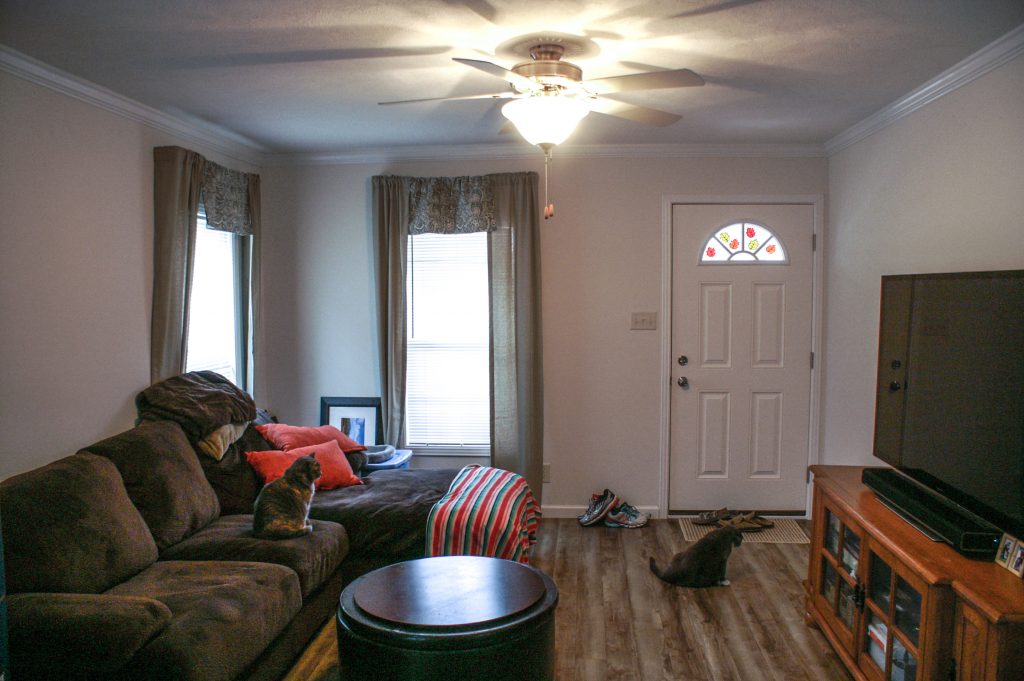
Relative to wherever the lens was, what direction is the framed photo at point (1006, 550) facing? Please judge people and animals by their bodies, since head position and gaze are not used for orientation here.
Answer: facing the viewer and to the left of the viewer

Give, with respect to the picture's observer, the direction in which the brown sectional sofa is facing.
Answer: facing the viewer and to the right of the viewer

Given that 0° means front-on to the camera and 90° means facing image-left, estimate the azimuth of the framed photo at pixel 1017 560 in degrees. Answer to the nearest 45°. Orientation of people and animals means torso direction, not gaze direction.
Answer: approximately 45°

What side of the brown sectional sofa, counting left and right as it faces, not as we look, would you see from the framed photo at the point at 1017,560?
front

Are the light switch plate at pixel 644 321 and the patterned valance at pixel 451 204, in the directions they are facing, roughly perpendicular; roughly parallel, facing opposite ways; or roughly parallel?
roughly parallel

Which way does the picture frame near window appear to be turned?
toward the camera

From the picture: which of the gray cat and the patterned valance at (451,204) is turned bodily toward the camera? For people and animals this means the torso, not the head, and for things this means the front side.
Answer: the patterned valance

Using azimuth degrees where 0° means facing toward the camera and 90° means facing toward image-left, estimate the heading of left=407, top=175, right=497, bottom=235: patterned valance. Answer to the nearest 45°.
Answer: approximately 0°

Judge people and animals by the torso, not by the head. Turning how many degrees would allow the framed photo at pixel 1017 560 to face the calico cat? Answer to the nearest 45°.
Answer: approximately 45° to its right

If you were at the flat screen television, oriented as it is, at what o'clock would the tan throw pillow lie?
The tan throw pillow is roughly at 1 o'clock from the flat screen television.

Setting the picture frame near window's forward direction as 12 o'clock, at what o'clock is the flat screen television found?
The flat screen television is roughly at 11 o'clock from the picture frame near window.

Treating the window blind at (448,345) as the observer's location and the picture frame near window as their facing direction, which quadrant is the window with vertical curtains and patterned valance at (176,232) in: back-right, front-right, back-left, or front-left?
front-left

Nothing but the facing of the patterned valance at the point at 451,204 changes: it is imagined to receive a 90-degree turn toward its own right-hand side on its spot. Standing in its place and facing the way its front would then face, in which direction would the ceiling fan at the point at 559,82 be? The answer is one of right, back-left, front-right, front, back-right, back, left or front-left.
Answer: left

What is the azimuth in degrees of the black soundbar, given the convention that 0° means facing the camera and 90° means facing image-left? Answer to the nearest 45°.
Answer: approximately 45°

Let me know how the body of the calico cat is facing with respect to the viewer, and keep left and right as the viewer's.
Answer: facing to the right of the viewer
